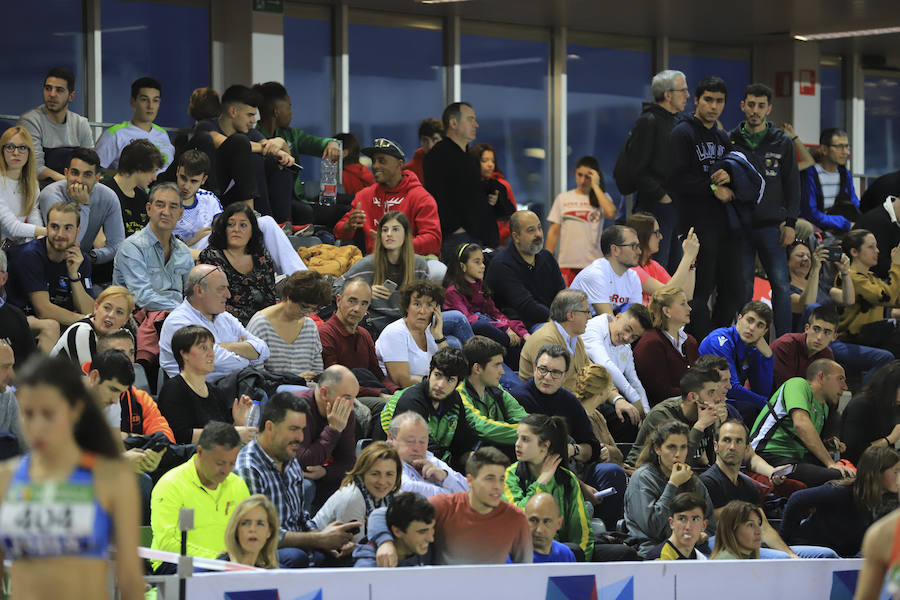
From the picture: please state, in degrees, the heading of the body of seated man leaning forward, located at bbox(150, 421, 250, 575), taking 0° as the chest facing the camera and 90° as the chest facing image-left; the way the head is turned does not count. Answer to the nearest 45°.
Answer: approximately 315°

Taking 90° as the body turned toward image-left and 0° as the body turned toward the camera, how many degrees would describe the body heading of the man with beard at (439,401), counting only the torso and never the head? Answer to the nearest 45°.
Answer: approximately 0°

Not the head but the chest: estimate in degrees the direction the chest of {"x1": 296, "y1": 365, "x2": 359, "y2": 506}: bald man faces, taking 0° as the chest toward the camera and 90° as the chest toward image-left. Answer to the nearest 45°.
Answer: approximately 315°

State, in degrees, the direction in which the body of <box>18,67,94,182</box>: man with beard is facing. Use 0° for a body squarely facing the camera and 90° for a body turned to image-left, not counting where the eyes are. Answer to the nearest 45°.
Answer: approximately 0°

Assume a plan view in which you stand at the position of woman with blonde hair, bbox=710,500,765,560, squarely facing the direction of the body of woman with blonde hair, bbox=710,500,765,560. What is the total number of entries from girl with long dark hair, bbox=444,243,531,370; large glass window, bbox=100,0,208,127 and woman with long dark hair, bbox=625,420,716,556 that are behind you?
3

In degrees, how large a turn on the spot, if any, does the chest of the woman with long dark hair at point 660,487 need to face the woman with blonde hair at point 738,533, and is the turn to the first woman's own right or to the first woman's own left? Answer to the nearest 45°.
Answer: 0° — they already face them

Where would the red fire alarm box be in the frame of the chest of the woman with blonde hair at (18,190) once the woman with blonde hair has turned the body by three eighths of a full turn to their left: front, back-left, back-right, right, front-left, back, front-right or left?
front

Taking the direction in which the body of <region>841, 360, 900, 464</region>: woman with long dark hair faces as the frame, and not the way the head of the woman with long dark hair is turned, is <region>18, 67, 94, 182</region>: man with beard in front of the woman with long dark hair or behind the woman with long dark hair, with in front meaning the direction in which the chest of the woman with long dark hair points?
behind
